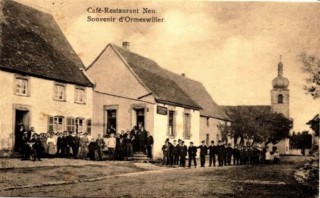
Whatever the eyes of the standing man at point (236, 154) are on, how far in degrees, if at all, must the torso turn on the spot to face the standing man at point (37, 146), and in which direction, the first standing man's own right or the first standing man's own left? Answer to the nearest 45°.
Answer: approximately 45° to the first standing man's own right

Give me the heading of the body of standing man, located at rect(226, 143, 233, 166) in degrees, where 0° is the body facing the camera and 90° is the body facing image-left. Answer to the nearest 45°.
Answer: approximately 0°

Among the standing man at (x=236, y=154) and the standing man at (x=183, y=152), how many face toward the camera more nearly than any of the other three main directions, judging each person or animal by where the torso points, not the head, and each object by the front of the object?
2

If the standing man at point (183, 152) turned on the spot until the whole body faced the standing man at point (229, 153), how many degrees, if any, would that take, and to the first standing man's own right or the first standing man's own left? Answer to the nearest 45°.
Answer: approximately 135° to the first standing man's own left

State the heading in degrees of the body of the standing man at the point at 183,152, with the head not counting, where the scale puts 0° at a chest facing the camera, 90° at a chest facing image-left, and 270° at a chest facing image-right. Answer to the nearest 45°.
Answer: approximately 0°
